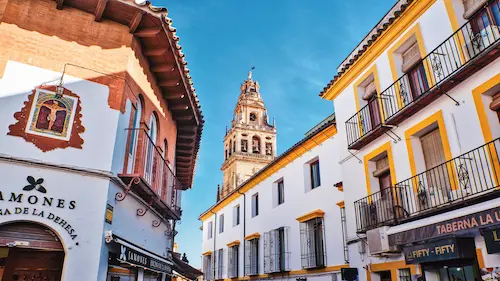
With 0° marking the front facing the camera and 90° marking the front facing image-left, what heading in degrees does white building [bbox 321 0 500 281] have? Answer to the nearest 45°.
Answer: approximately 45°

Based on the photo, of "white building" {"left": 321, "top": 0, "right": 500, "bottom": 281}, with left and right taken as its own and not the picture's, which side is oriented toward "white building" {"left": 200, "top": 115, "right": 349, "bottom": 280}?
right

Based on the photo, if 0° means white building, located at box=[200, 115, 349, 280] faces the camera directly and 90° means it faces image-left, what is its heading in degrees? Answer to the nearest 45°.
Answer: approximately 45°

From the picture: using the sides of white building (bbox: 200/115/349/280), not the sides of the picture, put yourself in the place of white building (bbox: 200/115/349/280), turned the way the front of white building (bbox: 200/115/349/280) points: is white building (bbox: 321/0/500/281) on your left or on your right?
on your left
